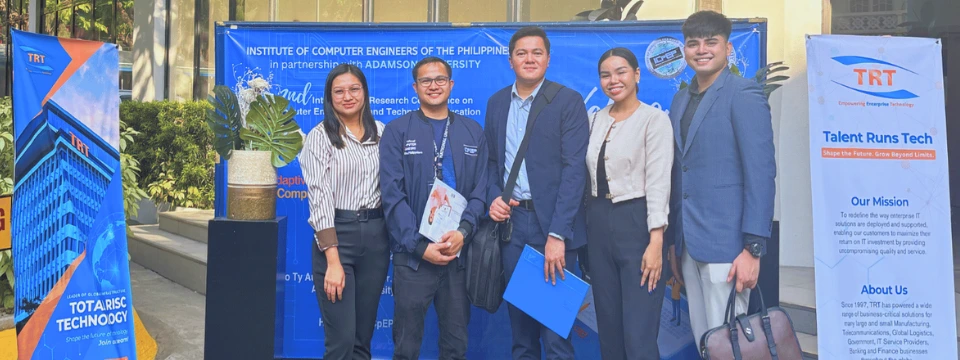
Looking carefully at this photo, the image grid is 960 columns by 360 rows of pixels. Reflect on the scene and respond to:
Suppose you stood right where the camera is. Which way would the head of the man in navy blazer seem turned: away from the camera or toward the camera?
toward the camera

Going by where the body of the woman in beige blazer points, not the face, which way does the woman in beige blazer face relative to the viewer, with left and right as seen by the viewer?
facing the viewer and to the left of the viewer

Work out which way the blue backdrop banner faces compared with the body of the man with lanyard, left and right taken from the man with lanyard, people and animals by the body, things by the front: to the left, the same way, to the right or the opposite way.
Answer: the same way

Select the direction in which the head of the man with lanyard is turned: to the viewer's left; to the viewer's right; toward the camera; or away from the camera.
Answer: toward the camera

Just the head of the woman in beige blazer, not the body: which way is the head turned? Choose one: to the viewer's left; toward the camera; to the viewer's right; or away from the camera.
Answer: toward the camera

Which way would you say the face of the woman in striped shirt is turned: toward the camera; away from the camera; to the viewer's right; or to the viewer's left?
toward the camera

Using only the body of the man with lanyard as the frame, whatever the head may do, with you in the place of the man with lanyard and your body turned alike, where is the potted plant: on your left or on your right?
on your right

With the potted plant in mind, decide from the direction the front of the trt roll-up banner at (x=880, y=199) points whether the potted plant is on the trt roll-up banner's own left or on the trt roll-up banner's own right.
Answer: on the trt roll-up banner's own right

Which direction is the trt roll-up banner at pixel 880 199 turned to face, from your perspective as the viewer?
facing the viewer

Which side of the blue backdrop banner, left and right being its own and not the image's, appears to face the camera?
front

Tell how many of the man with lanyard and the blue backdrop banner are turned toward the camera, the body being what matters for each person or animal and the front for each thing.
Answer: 2

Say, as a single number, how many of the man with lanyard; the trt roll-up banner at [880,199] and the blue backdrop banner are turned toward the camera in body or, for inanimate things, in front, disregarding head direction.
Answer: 3

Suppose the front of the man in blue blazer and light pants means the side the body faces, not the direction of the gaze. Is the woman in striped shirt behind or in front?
in front
